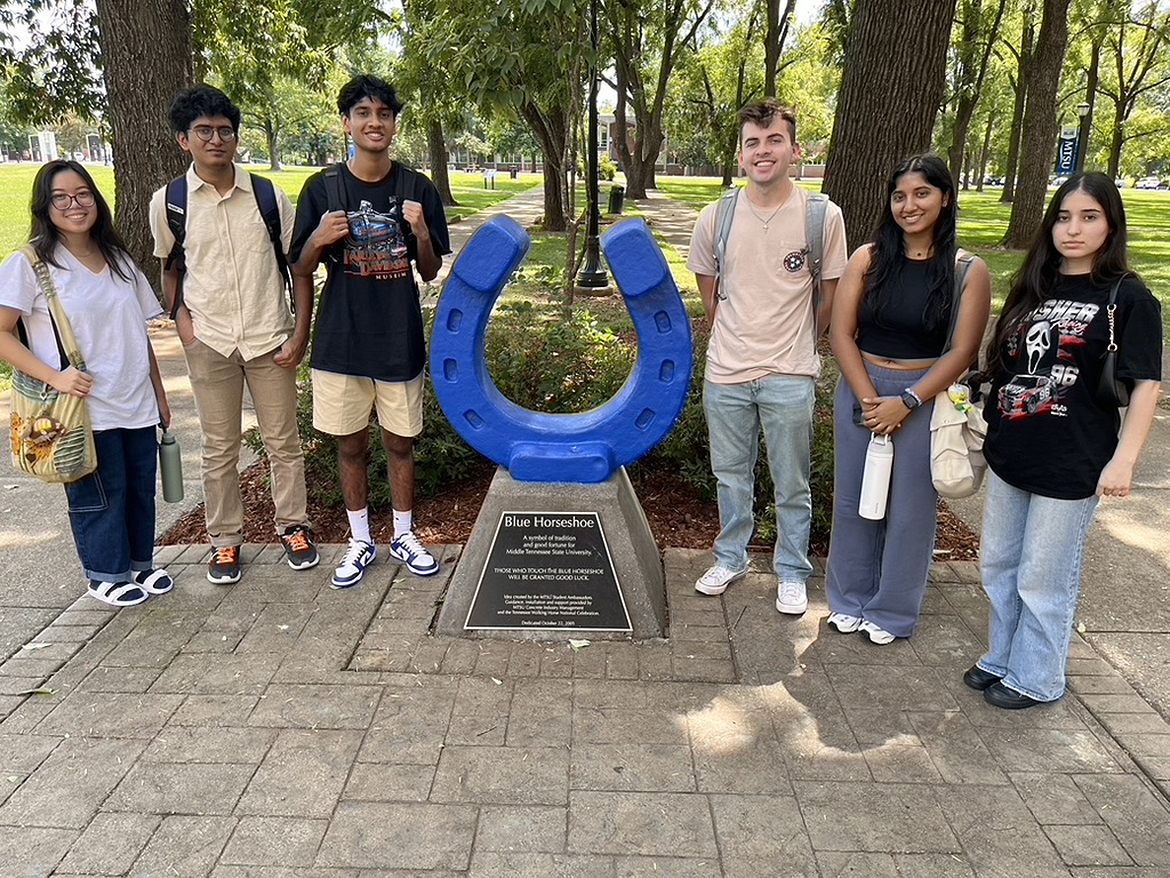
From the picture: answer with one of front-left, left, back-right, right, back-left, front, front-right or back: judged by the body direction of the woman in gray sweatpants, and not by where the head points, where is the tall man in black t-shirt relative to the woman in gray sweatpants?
right

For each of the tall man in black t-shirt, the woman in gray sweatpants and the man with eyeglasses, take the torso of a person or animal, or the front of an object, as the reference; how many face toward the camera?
3

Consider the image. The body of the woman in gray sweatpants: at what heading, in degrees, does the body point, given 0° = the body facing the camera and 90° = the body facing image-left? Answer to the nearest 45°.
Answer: approximately 0°

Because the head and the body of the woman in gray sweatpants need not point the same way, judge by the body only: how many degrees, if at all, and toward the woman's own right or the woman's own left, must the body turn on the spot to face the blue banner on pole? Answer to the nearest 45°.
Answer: approximately 180°

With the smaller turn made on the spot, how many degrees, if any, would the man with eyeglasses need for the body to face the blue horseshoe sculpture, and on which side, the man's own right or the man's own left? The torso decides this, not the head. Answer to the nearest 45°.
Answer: approximately 45° to the man's own left

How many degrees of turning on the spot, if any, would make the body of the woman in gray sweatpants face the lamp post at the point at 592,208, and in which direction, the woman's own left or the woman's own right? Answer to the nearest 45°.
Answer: approximately 135° to the woman's own right

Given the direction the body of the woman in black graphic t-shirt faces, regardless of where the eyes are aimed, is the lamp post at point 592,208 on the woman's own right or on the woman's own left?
on the woman's own right

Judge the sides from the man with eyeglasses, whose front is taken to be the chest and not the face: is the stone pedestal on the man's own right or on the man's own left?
on the man's own left

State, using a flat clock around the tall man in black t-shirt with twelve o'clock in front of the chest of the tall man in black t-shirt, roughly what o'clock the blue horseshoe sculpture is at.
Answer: The blue horseshoe sculpture is roughly at 10 o'clock from the tall man in black t-shirt.

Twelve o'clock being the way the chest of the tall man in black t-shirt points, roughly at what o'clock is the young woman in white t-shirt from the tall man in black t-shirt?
The young woman in white t-shirt is roughly at 3 o'clock from the tall man in black t-shirt.

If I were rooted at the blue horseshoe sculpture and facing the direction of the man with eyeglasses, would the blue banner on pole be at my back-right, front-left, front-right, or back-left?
back-right
